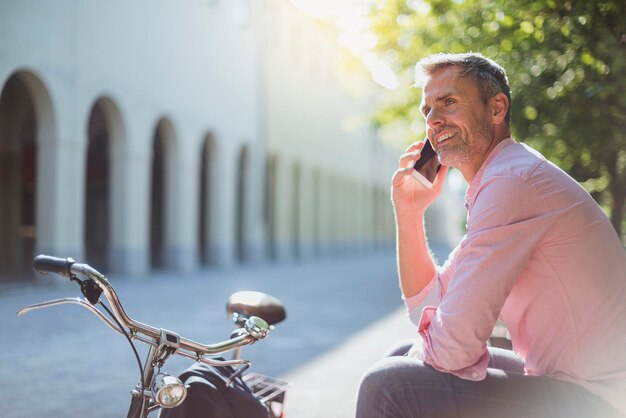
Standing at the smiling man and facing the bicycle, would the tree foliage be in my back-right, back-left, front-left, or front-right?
back-right

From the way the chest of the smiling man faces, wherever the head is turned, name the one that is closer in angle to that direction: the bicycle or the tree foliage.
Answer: the bicycle

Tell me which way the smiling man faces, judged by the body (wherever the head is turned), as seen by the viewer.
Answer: to the viewer's left

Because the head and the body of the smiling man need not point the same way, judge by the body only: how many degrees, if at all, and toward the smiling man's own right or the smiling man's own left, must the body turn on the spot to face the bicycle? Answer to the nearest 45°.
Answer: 0° — they already face it

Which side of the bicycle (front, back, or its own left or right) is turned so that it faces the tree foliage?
back

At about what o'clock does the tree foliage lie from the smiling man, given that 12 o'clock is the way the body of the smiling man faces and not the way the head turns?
The tree foliage is roughly at 3 o'clock from the smiling man.

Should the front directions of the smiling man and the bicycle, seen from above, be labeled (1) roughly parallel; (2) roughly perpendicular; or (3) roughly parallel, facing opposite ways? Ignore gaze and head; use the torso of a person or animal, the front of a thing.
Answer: roughly perpendicular

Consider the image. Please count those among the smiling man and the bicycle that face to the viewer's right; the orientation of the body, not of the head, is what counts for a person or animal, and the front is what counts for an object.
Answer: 0

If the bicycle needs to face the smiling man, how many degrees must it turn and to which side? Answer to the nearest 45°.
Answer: approximately 135° to its left
